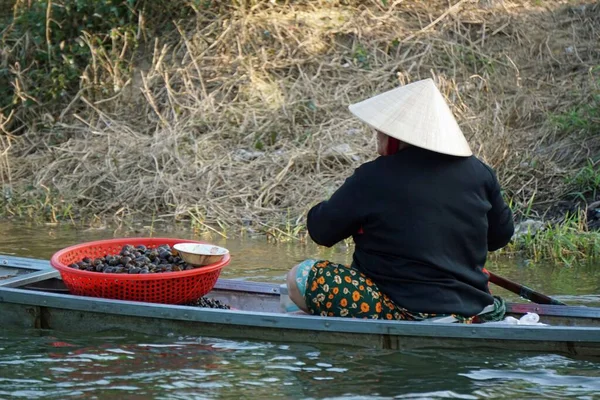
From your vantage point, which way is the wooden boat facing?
to the viewer's left

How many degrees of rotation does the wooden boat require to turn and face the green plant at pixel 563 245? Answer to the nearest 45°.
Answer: approximately 135° to its right

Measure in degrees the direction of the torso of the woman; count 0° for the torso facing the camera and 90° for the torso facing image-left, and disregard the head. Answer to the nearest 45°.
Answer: approximately 135°
